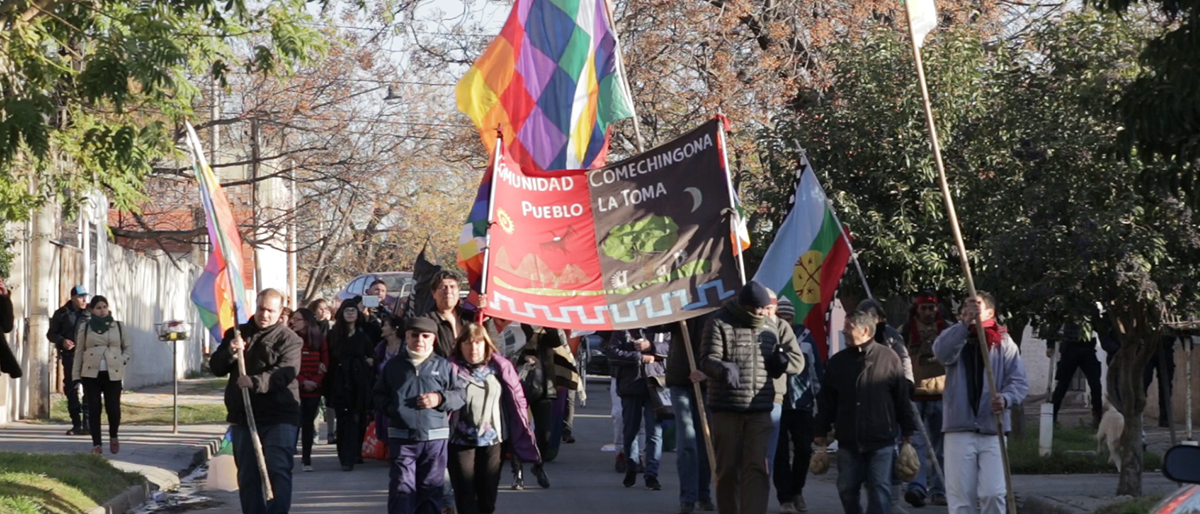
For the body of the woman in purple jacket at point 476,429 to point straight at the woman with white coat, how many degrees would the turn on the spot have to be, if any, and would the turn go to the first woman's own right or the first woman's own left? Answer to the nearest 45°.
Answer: approximately 135° to the first woman's own right

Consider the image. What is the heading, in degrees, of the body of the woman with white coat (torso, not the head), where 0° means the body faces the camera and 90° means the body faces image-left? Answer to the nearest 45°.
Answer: approximately 0°

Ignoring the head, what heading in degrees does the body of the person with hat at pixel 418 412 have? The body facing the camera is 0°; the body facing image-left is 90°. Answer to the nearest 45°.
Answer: approximately 0°

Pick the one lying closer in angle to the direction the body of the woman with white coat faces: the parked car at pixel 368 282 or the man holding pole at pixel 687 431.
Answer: the man holding pole

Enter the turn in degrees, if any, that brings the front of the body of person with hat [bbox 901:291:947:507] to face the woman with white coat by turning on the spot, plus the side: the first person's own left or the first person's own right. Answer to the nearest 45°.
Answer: approximately 90° to the first person's own right

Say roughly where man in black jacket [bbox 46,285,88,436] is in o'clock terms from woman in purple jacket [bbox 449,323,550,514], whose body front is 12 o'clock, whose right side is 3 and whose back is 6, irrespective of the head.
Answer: The man in black jacket is roughly at 5 o'clock from the woman in purple jacket.
